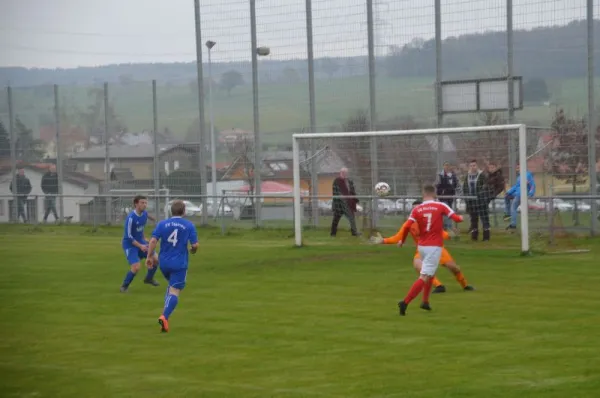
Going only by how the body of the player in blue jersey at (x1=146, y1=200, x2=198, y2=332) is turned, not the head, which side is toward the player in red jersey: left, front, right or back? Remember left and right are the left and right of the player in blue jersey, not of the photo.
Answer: right

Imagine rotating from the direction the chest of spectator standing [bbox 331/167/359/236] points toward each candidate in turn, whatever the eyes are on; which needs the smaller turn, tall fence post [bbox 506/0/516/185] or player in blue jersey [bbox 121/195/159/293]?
the player in blue jersey

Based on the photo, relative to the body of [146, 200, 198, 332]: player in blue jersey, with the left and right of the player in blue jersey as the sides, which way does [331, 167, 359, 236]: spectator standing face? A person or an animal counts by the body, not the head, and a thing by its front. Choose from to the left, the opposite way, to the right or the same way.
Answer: the opposite way

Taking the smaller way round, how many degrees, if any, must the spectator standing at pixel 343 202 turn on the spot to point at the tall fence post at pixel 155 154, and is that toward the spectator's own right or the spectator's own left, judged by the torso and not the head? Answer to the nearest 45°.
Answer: approximately 135° to the spectator's own right

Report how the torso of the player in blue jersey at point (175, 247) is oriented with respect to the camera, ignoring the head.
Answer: away from the camera

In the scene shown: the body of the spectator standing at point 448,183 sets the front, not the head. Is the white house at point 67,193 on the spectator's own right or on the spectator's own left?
on the spectator's own right

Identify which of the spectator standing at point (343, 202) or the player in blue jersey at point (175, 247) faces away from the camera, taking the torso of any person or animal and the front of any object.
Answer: the player in blue jersey

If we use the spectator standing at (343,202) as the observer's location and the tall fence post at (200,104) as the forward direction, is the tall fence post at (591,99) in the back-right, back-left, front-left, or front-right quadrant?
back-right

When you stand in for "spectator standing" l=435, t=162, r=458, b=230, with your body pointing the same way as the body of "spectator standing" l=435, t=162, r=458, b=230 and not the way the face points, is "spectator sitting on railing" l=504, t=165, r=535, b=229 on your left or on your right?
on your left

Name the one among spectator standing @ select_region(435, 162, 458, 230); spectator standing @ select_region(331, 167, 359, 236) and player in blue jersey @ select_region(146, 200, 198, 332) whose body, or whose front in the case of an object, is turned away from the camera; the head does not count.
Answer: the player in blue jersey

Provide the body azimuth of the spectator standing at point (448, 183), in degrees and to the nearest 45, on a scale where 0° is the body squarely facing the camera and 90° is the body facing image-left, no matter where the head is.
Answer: approximately 0°

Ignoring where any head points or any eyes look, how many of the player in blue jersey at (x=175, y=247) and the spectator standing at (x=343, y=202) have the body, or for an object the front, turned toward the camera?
1
